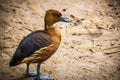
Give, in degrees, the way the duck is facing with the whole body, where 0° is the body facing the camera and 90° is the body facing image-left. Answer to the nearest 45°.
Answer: approximately 270°
